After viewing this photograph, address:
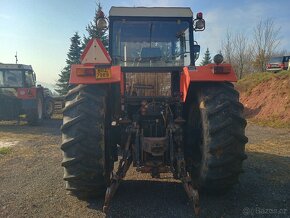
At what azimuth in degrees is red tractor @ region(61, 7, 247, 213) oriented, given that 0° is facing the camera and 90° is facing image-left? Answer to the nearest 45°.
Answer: approximately 180°

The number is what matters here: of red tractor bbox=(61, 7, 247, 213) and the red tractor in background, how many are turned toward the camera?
0

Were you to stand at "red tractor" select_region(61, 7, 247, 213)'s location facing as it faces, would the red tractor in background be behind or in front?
in front
